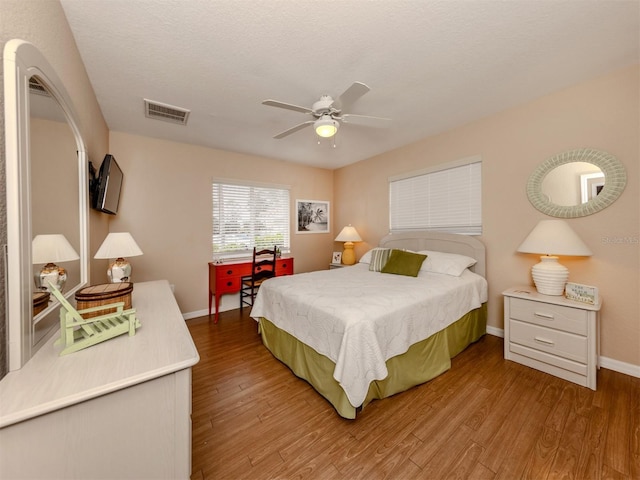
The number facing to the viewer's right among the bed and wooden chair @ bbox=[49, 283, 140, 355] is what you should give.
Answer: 1

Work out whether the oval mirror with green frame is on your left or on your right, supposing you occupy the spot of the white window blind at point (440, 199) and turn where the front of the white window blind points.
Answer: on your left

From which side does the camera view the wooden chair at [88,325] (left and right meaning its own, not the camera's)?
right

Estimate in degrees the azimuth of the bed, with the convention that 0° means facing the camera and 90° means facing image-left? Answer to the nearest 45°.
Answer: approximately 45°

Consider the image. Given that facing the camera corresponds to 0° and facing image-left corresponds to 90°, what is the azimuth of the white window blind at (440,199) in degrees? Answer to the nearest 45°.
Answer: approximately 45°

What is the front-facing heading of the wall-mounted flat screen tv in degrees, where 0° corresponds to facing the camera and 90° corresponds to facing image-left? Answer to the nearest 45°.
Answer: approximately 315°

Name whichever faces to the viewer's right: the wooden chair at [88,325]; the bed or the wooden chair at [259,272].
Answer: the wooden chair at [88,325]

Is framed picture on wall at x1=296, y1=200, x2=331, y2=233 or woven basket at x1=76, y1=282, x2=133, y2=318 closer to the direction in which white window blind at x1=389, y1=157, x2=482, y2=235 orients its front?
the woven basket

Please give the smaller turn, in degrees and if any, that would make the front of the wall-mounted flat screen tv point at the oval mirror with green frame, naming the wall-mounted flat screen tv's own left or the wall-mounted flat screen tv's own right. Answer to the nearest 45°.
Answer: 0° — it already faces it
